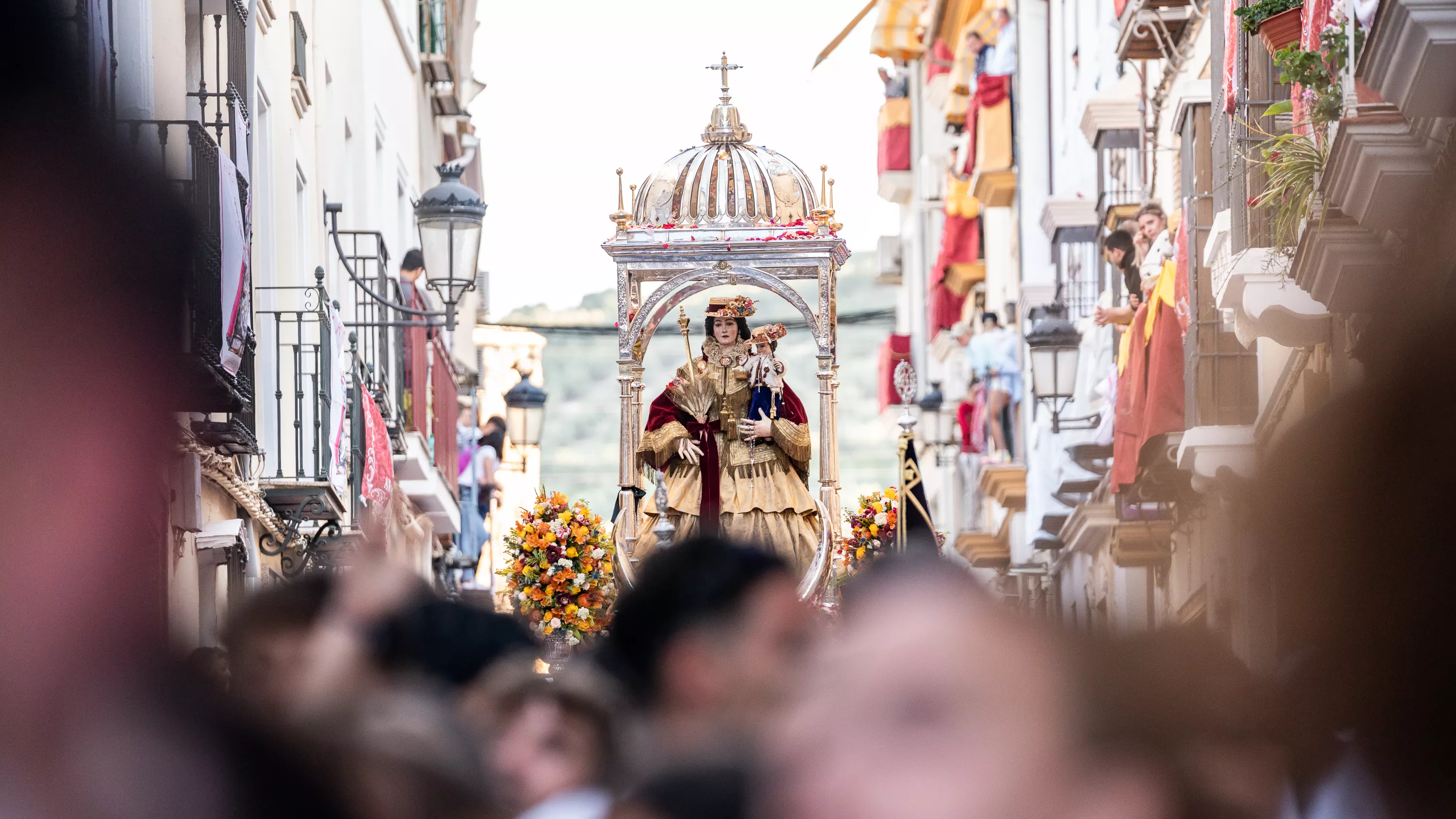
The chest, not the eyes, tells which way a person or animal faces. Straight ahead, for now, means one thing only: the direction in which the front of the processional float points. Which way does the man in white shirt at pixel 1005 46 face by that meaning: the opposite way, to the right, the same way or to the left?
to the right

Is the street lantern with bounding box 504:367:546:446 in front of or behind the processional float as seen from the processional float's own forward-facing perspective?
behind

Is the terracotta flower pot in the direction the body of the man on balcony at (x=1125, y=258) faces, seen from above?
no

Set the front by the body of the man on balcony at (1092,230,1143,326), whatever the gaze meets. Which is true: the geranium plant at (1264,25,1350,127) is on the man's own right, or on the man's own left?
on the man's own left

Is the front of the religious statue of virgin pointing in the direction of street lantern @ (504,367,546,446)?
no

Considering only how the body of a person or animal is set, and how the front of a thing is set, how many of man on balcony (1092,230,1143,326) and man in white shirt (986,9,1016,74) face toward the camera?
0

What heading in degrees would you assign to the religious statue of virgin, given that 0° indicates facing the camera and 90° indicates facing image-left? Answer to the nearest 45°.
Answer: approximately 0°

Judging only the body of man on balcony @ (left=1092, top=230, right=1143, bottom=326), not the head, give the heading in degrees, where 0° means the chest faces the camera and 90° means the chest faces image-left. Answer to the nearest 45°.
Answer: approximately 90°

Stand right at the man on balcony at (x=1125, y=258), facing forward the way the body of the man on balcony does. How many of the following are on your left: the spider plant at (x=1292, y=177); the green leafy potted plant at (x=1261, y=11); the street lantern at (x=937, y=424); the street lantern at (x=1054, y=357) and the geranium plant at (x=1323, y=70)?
3

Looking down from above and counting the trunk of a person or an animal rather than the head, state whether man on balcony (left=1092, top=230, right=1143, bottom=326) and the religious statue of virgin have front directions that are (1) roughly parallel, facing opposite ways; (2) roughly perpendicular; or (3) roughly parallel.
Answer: roughly perpendicular

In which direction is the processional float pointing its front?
toward the camera
